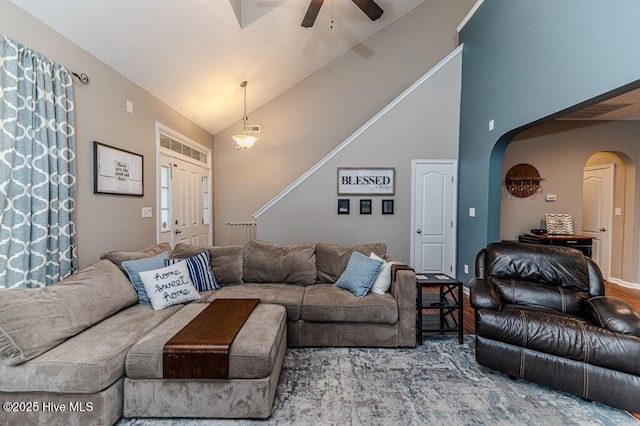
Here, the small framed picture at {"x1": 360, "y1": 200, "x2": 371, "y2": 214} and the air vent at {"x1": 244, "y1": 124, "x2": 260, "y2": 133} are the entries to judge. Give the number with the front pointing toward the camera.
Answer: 2

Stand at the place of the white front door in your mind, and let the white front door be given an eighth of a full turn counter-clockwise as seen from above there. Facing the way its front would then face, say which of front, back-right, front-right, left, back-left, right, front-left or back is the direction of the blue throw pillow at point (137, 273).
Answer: right

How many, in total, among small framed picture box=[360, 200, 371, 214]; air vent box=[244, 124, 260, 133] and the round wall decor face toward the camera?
3

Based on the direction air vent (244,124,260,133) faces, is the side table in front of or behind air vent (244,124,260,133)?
in front

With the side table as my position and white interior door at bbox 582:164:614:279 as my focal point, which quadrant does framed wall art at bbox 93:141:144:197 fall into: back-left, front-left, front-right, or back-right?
back-left

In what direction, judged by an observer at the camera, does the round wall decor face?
facing the viewer

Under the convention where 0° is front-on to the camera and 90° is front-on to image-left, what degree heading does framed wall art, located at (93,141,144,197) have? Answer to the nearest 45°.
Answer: approximately 315°

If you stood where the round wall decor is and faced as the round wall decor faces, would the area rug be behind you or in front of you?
in front

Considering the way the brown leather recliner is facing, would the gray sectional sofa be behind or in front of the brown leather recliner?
in front

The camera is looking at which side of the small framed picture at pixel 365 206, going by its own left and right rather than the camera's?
front

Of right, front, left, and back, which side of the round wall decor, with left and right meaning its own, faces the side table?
front
